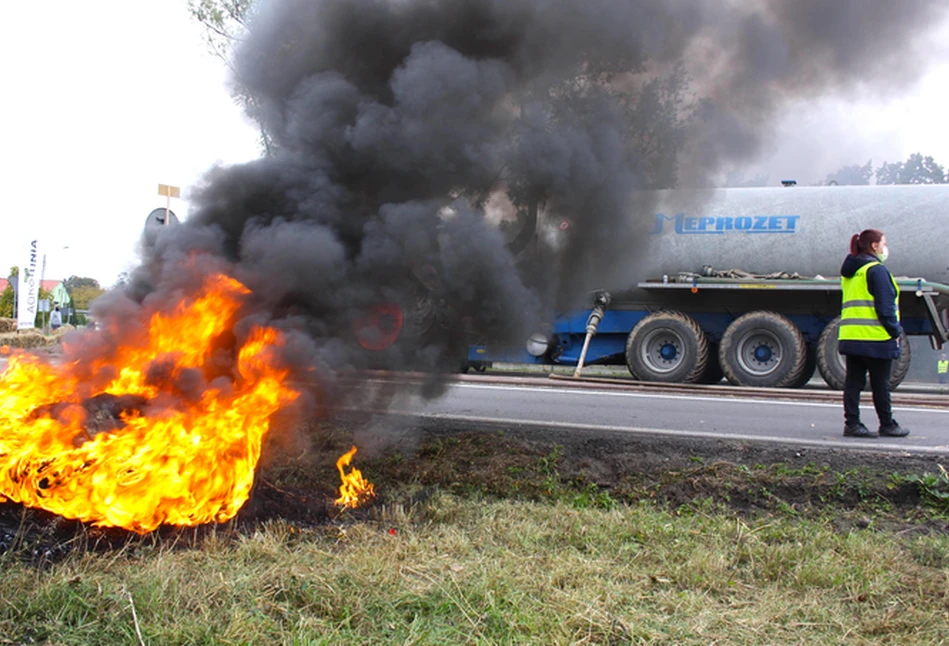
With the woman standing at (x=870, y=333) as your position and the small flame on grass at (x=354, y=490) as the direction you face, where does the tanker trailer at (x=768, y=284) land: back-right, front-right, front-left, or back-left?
back-right

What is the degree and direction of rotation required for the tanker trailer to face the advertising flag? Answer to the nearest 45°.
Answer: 0° — it already faces it

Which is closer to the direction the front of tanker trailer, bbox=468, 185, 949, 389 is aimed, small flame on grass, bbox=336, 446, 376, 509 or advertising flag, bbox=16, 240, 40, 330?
the advertising flag

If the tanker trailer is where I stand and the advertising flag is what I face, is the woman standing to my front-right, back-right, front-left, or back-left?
back-left

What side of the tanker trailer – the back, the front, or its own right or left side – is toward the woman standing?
left

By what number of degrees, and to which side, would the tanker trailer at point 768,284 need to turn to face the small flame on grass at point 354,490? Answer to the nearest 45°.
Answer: approximately 90° to its left

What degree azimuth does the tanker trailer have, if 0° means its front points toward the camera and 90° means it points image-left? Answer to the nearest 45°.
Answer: approximately 90°

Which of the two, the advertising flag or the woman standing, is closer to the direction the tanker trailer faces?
the advertising flag
